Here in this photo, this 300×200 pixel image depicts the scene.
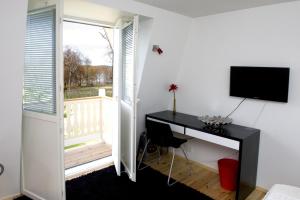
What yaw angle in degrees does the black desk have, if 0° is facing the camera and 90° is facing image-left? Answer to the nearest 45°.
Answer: approximately 45°

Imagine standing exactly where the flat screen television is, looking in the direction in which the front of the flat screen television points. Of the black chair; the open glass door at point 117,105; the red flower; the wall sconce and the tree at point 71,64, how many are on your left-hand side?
0

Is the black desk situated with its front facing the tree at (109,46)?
no

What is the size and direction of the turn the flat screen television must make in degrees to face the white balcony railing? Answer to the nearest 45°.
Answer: approximately 45° to its right

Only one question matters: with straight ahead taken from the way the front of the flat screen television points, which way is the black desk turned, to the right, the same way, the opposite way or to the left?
the same way

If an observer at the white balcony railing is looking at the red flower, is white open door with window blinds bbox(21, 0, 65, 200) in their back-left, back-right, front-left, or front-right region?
front-right

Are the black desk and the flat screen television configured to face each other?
no

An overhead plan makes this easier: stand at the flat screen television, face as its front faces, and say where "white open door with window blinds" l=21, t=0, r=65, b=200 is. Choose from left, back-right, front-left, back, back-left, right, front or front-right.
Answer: front

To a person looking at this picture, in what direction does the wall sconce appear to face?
facing the viewer and to the right of the viewer

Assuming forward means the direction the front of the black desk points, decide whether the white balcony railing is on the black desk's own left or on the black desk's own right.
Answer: on the black desk's own right

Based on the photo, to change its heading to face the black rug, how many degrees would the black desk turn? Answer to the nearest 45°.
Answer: approximately 45° to its right

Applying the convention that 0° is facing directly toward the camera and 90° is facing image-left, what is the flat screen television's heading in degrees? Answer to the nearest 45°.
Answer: approximately 45°

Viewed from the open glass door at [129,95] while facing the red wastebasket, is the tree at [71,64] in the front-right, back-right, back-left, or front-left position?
back-left

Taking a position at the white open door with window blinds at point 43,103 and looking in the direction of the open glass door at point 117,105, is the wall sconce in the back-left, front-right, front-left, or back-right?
front-right

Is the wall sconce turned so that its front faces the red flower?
no

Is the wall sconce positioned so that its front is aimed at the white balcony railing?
no

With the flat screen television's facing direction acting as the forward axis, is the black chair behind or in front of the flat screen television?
in front
